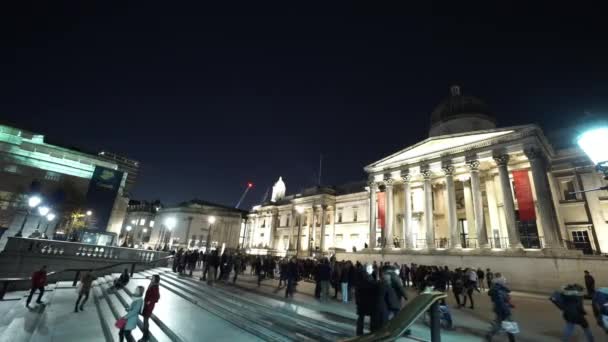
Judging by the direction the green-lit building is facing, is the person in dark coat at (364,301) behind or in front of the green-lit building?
in front

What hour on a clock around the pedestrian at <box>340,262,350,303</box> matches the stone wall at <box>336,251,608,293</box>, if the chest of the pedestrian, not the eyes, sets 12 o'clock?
The stone wall is roughly at 2 o'clock from the pedestrian.

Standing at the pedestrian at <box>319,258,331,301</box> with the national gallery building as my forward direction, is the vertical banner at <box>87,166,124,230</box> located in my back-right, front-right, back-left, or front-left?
front-left

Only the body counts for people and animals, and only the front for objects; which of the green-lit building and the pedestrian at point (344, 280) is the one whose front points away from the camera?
the pedestrian

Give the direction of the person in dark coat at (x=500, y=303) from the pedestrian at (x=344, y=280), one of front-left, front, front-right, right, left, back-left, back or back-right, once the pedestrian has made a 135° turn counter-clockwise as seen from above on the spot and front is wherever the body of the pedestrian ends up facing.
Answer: left

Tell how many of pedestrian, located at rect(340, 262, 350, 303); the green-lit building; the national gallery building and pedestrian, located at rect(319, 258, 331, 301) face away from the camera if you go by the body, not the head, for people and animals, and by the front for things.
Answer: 2

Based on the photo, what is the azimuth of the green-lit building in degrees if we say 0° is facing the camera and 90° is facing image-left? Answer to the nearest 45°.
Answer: approximately 315°

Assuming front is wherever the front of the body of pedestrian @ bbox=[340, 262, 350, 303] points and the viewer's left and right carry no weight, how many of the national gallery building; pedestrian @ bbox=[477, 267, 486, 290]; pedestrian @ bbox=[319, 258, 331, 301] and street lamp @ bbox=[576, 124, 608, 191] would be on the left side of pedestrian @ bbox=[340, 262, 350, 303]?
1

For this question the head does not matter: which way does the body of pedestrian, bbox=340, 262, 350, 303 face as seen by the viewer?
away from the camera

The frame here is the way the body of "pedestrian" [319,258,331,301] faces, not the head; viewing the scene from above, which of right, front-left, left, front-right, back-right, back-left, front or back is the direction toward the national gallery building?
front-right

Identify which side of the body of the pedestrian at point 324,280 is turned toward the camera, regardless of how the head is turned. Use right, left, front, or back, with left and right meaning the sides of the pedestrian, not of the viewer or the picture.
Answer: back

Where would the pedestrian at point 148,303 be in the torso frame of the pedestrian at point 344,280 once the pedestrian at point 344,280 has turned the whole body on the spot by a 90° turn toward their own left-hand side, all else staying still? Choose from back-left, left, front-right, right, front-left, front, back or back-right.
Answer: front-left

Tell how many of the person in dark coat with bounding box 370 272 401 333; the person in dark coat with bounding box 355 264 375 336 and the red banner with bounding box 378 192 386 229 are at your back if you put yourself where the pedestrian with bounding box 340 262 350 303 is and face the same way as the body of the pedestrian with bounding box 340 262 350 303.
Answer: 2

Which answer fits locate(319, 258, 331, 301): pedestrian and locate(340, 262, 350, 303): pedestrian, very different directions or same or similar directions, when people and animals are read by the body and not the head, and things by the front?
same or similar directions

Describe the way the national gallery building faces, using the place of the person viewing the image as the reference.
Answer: facing the viewer and to the left of the viewer

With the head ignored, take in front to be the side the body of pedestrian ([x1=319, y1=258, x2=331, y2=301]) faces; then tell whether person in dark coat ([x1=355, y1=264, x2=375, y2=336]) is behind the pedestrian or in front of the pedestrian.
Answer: behind

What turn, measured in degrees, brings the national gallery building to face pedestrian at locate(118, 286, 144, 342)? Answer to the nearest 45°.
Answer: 0° — it already faces them
